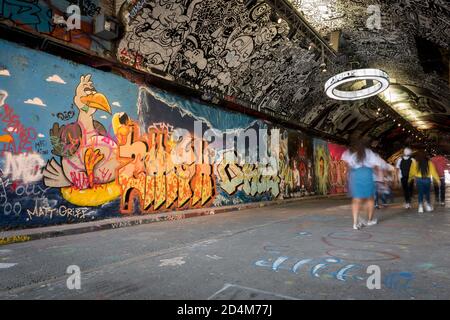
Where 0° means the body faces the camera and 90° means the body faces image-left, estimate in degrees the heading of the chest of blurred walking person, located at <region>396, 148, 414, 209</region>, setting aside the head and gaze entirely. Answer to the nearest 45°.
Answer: approximately 0°

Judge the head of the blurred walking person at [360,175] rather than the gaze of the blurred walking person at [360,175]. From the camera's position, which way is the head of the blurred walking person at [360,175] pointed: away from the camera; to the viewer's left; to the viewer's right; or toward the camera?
away from the camera

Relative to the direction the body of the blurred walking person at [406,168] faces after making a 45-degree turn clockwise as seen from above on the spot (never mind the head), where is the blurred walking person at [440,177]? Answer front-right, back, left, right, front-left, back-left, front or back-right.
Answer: back

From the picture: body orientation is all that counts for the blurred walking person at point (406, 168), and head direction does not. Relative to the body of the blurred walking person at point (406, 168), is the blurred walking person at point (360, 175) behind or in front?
in front
